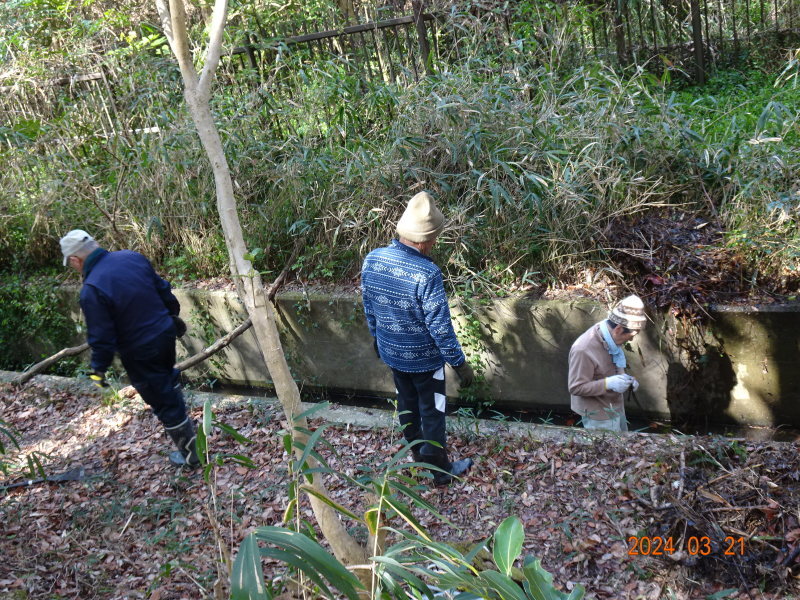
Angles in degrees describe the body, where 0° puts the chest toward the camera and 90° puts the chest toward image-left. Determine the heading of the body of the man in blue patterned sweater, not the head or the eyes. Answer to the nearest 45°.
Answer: approximately 225°

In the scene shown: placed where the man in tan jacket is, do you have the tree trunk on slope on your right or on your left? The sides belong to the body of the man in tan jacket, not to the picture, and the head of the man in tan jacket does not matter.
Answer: on your right

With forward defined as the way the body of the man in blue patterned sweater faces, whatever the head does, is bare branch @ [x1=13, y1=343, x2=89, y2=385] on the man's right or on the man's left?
on the man's left

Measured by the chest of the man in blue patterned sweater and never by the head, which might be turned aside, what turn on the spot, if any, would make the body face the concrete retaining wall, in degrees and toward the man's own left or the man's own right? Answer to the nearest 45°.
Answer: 0° — they already face it
